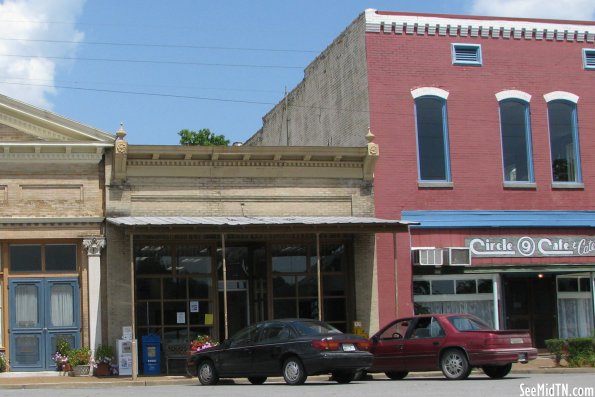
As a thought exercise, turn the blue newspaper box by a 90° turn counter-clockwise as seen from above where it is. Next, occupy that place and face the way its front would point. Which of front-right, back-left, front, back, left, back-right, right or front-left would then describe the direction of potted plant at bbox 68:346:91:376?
back

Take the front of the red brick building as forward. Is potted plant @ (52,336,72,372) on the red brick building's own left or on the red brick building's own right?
on the red brick building's own right

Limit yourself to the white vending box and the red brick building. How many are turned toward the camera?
2

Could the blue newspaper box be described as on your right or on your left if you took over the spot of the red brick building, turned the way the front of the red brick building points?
on your right

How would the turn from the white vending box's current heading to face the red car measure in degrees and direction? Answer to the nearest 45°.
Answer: approximately 45° to its left

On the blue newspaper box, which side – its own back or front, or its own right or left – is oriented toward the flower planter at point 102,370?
right

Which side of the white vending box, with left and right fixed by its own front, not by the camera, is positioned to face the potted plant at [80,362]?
right

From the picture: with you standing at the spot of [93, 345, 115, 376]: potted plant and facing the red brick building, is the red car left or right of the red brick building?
right

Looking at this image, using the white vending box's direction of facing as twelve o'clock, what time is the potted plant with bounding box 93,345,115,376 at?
The potted plant is roughly at 4 o'clock from the white vending box.

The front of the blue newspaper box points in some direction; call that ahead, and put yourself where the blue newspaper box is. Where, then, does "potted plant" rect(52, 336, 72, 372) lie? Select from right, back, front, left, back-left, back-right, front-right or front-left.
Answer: right

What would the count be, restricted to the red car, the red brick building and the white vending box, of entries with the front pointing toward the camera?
2

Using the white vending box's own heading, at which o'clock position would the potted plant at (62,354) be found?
The potted plant is roughly at 4 o'clock from the white vending box.

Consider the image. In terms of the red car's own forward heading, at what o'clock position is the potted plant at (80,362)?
The potted plant is roughly at 11 o'clock from the red car.
